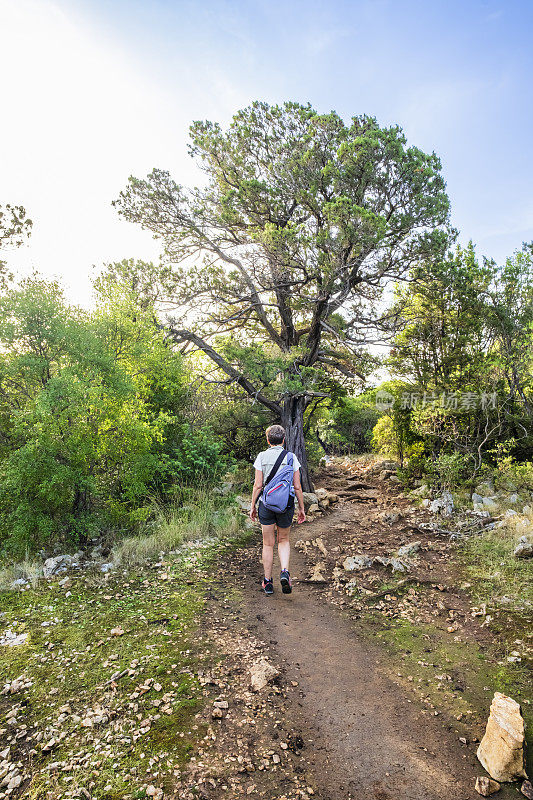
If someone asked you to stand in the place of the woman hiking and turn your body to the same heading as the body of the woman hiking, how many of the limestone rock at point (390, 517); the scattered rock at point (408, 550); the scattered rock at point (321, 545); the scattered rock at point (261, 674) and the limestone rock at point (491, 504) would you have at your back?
1

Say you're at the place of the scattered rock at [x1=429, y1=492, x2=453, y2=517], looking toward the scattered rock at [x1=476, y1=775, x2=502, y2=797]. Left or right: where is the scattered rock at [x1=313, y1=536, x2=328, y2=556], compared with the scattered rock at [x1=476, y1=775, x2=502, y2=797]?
right

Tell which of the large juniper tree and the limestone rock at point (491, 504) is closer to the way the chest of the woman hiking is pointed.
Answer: the large juniper tree

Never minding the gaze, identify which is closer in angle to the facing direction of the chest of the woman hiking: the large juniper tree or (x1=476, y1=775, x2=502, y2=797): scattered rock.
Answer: the large juniper tree

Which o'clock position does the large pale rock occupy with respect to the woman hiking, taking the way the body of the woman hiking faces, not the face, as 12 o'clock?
The large pale rock is roughly at 5 o'clock from the woman hiking.

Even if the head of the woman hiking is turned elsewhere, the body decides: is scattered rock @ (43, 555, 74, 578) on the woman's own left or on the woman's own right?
on the woman's own left

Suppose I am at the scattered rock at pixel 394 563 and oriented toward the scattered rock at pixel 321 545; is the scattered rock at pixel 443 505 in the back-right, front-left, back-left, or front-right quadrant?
front-right

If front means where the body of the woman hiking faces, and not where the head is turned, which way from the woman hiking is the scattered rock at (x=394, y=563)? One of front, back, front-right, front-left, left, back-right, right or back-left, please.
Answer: front-right

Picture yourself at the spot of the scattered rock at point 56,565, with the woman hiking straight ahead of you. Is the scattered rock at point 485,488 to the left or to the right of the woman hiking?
left

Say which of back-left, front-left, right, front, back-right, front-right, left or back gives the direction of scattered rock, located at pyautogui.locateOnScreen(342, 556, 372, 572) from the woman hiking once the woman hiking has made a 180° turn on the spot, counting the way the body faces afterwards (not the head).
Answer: back-left

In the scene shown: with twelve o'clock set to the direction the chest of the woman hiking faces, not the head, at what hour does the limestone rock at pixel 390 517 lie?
The limestone rock is roughly at 1 o'clock from the woman hiking.

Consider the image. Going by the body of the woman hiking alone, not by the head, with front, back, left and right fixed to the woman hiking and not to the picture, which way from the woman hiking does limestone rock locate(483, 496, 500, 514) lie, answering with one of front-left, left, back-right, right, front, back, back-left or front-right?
front-right

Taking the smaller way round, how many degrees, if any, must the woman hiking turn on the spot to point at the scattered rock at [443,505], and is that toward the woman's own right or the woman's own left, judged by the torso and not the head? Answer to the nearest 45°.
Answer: approximately 45° to the woman's own right

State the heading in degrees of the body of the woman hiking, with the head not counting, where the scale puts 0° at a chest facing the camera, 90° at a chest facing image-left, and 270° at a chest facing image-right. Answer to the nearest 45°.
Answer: approximately 180°

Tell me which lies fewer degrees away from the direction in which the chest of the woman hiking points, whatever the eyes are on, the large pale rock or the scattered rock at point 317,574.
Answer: the scattered rock

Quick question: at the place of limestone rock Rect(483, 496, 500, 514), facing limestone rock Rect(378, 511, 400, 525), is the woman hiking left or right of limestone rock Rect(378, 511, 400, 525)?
left

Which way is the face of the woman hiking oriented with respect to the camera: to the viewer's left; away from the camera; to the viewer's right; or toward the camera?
away from the camera

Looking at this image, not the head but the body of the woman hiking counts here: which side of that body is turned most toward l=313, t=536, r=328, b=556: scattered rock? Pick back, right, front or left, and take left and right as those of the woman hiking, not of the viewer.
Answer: front
